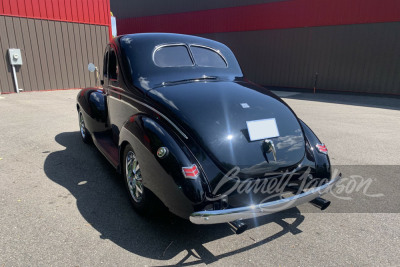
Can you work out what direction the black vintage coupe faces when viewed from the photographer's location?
facing away from the viewer and to the left of the viewer

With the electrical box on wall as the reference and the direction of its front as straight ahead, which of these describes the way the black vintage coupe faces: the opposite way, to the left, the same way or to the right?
the opposite way

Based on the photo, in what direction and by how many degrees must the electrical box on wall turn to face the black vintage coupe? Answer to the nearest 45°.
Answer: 0° — it already faces it

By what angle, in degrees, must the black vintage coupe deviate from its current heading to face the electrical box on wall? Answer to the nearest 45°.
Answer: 0° — it already faces it

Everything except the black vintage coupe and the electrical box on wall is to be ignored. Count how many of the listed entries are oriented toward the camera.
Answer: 1
